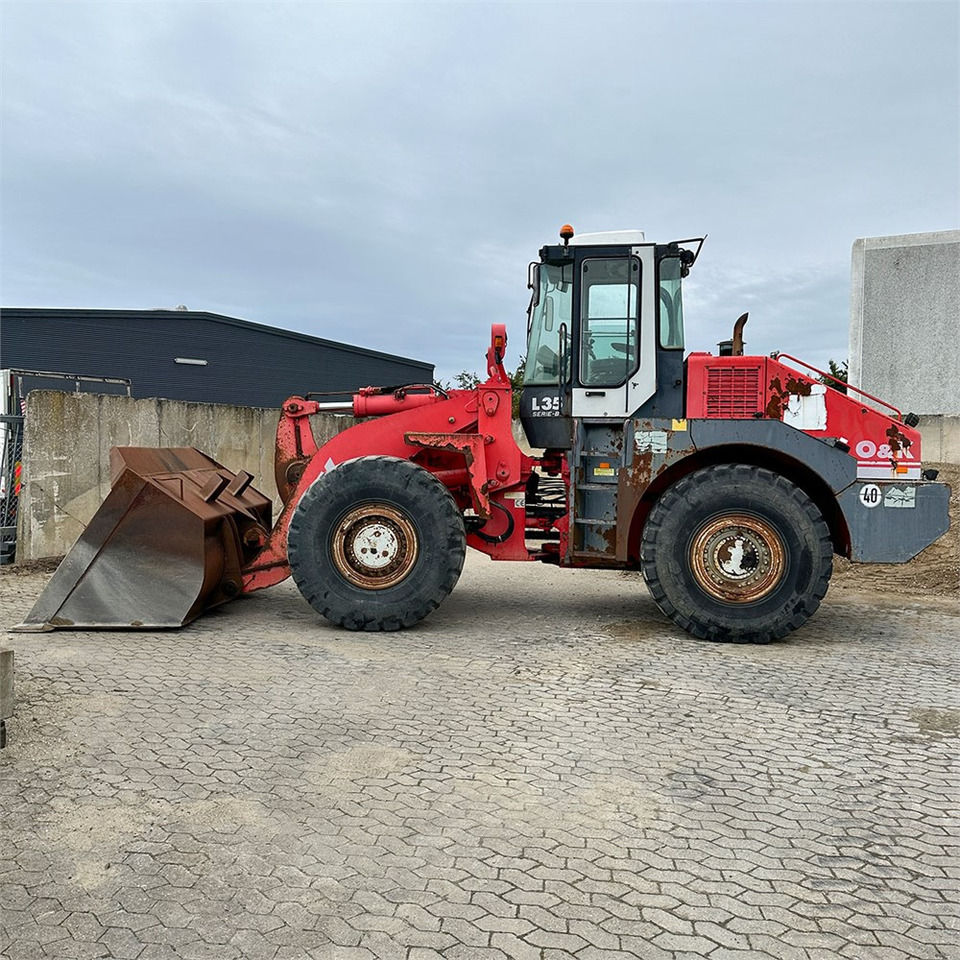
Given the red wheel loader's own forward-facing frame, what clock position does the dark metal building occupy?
The dark metal building is roughly at 2 o'clock from the red wheel loader.

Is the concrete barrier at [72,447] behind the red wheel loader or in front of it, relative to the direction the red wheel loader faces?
in front

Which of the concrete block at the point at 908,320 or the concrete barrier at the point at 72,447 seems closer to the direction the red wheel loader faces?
the concrete barrier

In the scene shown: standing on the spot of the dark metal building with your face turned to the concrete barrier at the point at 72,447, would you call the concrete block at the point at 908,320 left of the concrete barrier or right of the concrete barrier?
left

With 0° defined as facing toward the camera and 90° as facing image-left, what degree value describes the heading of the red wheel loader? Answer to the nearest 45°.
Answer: approximately 90°

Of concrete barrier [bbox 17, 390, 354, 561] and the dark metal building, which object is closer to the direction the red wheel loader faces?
the concrete barrier

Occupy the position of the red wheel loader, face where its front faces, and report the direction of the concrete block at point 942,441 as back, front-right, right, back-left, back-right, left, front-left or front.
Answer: back-right

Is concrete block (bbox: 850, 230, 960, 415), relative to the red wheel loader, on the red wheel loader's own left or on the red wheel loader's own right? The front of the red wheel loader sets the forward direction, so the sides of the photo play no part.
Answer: on the red wheel loader's own right

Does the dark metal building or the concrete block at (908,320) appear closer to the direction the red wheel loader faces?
the dark metal building

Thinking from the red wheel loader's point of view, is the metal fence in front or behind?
in front

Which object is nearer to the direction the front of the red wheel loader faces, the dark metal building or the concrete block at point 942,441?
the dark metal building
